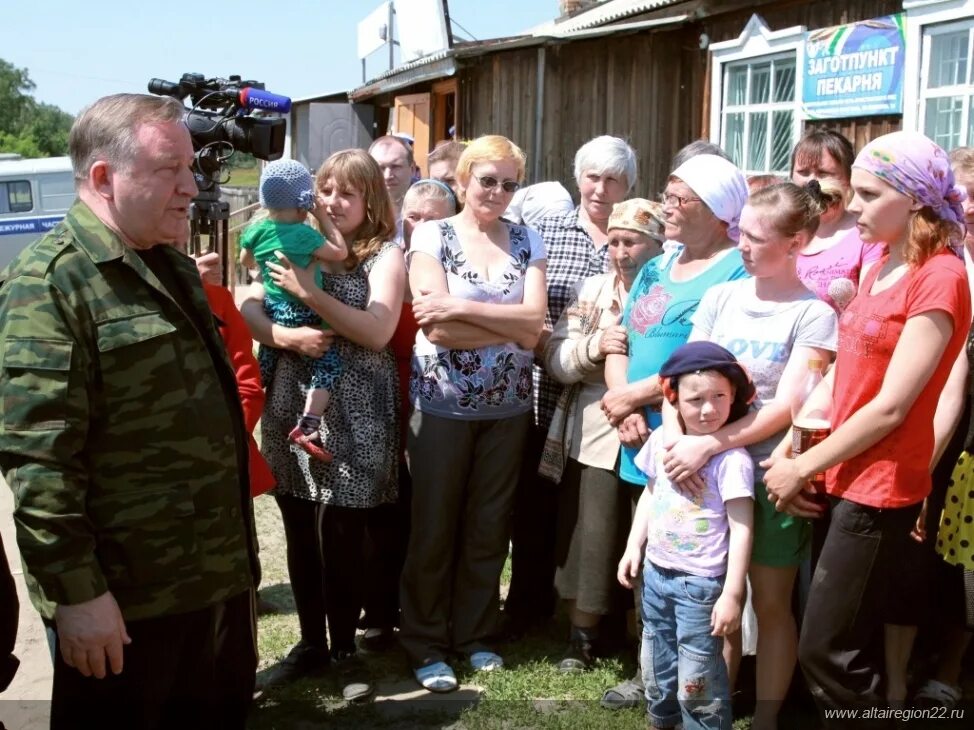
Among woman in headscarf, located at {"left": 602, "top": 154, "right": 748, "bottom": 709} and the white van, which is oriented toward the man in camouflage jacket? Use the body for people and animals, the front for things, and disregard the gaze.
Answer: the woman in headscarf

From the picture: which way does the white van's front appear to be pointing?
to the viewer's left

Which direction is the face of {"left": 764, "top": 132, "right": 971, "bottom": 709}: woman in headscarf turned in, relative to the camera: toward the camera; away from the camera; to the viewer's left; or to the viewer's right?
to the viewer's left

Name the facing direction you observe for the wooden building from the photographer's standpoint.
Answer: facing the viewer and to the left of the viewer

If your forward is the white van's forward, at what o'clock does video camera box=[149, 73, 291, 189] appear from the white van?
The video camera is roughly at 9 o'clock from the white van.

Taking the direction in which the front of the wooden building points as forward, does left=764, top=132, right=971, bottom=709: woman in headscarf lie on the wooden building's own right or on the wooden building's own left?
on the wooden building's own left

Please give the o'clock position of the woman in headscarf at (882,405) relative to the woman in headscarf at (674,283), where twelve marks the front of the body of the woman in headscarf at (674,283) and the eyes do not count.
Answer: the woman in headscarf at (882,405) is roughly at 9 o'clock from the woman in headscarf at (674,283).

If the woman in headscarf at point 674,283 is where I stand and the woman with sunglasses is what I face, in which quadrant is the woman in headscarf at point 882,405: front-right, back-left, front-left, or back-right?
back-left

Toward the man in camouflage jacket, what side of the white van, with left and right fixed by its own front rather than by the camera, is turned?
left

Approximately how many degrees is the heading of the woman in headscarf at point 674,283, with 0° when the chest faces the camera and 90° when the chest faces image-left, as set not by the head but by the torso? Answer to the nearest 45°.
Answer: approximately 45°

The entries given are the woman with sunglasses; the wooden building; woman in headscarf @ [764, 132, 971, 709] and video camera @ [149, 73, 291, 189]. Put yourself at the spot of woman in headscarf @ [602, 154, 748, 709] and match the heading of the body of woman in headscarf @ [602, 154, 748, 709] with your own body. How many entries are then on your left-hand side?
1

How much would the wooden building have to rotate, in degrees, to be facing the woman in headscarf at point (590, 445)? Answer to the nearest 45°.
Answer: approximately 45° to its left

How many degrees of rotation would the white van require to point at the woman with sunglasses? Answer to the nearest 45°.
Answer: approximately 90° to its left

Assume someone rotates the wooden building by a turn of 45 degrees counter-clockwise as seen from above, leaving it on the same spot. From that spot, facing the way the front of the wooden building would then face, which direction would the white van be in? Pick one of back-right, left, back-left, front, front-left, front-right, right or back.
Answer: back-right

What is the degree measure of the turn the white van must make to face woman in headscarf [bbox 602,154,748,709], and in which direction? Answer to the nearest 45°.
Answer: approximately 90° to its left

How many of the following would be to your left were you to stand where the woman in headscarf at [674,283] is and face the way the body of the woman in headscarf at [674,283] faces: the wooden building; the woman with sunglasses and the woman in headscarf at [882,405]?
1
